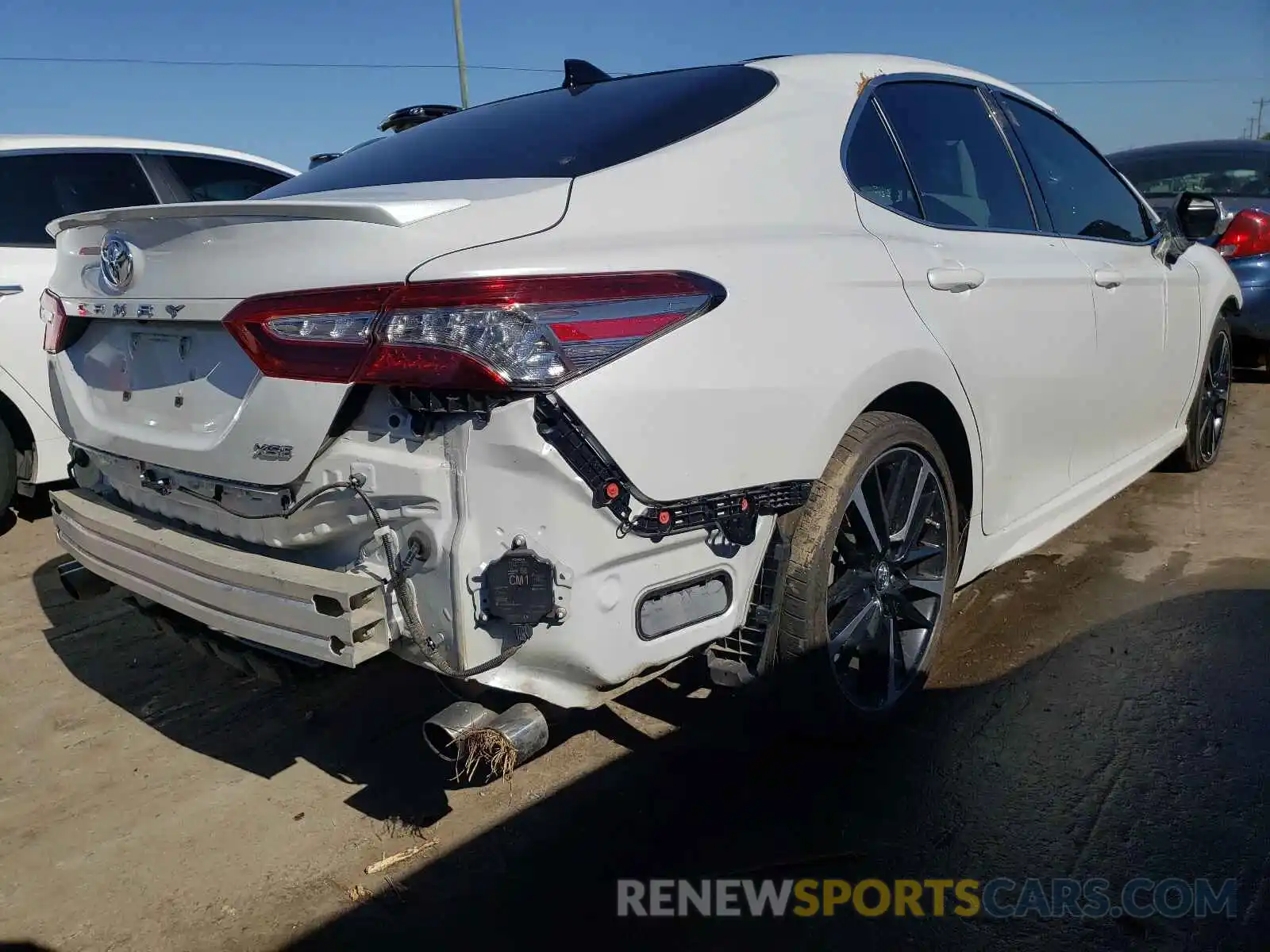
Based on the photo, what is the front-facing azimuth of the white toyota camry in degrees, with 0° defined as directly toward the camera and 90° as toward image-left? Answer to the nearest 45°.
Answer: approximately 225°

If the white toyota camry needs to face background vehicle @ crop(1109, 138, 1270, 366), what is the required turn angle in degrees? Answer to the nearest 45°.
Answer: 0° — it already faces it

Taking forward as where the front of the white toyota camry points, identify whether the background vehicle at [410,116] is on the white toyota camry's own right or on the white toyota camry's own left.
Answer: on the white toyota camry's own left

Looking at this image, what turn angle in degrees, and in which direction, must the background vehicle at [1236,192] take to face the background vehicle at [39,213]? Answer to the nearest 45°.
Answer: approximately 135° to its left

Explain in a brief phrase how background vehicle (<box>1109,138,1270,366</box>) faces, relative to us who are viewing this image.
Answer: facing away from the viewer

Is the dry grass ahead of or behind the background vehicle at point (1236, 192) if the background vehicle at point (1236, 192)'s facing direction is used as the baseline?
behind
